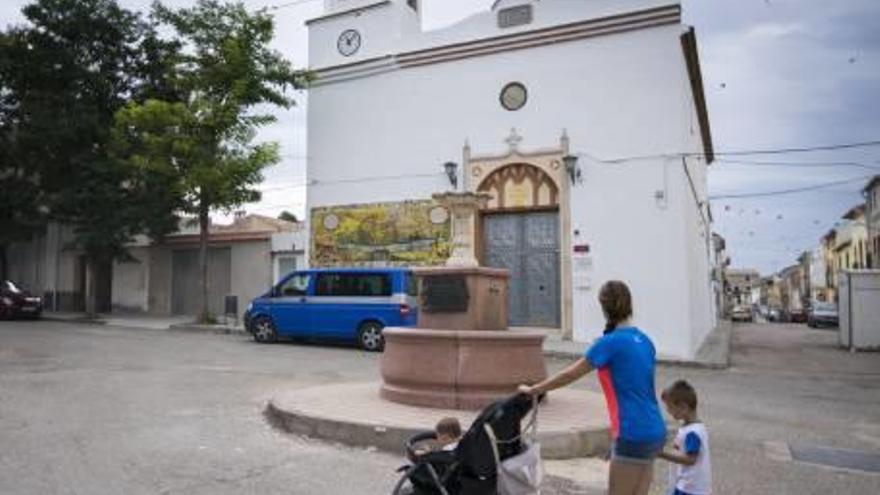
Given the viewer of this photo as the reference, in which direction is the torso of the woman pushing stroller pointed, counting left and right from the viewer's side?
facing away from the viewer and to the left of the viewer

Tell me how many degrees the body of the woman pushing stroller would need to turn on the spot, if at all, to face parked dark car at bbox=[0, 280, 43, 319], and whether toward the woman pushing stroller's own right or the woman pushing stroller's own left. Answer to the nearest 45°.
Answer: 0° — they already face it

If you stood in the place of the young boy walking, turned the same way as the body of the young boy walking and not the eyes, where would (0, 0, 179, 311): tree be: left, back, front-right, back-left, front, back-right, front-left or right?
front-right

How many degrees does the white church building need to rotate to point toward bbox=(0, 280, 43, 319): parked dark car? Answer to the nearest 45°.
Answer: approximately 45° to its right

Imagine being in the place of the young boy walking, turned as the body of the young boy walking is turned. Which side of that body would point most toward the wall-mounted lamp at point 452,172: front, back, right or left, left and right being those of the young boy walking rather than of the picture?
right

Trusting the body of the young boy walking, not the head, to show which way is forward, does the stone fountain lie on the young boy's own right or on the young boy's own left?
on the young boy's own right

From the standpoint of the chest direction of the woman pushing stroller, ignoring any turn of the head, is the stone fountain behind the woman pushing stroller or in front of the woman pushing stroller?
in front

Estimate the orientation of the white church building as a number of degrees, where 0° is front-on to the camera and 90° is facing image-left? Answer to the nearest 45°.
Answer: approximately 45°

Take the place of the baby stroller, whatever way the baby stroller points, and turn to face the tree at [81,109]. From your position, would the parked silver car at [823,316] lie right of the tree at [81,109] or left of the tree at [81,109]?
right

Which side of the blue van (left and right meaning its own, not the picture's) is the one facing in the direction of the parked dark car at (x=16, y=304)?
front

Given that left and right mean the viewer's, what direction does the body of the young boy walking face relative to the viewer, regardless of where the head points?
facing to the left of the viewer
